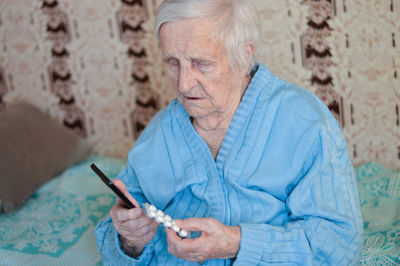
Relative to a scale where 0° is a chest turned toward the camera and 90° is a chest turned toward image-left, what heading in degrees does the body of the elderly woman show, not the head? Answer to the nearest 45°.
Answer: approximately 45°

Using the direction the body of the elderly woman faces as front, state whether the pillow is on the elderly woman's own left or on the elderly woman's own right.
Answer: on the elderly woman's own right
